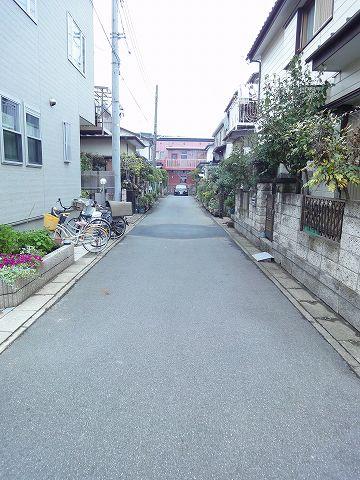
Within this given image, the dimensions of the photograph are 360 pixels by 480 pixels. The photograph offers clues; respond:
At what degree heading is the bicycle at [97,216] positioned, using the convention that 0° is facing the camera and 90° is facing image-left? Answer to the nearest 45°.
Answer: approximately 90°

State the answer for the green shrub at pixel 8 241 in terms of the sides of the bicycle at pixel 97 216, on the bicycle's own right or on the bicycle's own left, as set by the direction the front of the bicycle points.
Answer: on the bicycle's own left

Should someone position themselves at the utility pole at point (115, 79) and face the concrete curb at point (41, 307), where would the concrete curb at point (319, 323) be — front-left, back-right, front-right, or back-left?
front-left

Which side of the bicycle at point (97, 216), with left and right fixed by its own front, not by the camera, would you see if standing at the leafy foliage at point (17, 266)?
left

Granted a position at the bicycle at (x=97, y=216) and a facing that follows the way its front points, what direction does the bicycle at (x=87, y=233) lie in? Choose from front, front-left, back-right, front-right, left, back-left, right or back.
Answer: left

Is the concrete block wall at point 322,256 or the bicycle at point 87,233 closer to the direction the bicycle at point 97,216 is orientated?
the bicycle

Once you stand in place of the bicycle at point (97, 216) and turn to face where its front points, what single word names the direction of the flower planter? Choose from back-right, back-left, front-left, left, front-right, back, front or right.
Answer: left

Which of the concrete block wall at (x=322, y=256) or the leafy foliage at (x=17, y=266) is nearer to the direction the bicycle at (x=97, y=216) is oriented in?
the leafy foliage
